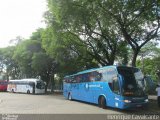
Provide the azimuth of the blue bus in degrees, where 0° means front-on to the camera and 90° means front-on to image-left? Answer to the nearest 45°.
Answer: approximately 315°
